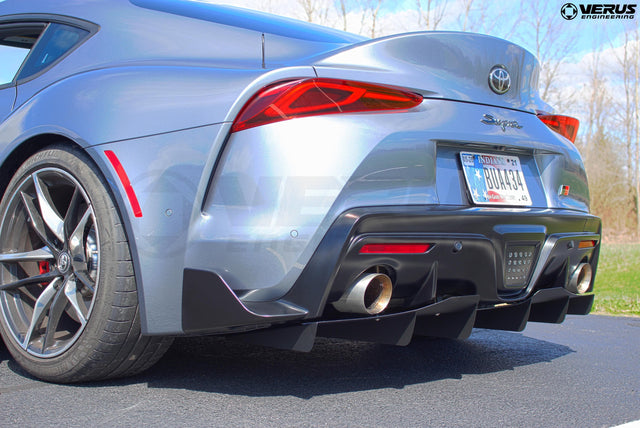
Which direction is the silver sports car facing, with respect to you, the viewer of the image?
facing away from the viewer and to the left of the viewer
